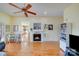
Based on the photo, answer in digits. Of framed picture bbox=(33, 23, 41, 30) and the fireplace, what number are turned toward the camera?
2

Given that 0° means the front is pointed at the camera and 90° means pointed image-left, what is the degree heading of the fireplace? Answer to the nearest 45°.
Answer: approximately 0°

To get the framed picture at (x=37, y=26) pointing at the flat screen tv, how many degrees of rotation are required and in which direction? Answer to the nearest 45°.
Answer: approximately 90° to its left
